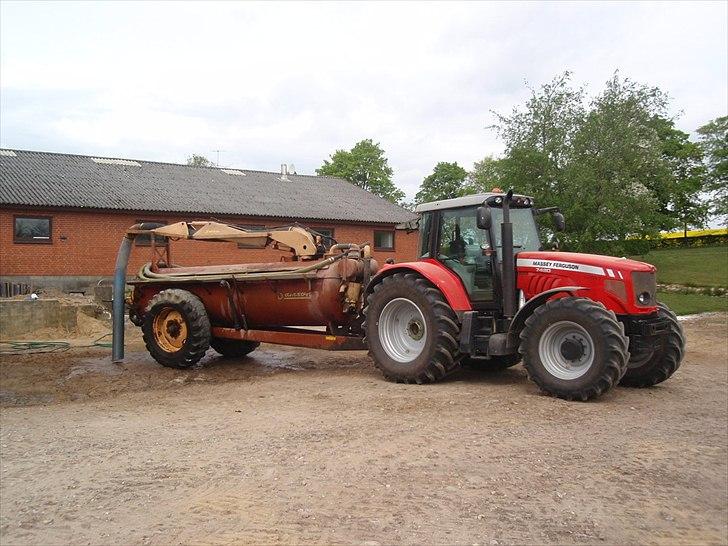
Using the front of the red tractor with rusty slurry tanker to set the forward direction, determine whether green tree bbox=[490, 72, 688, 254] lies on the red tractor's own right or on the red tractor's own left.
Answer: on the red tractor's own left

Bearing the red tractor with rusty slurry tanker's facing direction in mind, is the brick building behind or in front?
behind

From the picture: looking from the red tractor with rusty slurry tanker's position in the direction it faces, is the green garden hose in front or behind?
behind

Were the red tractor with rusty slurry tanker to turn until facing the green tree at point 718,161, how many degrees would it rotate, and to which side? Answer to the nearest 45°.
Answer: approximately 90° to its left

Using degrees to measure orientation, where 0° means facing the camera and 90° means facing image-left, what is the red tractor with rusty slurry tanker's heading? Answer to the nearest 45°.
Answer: approximately 315°
